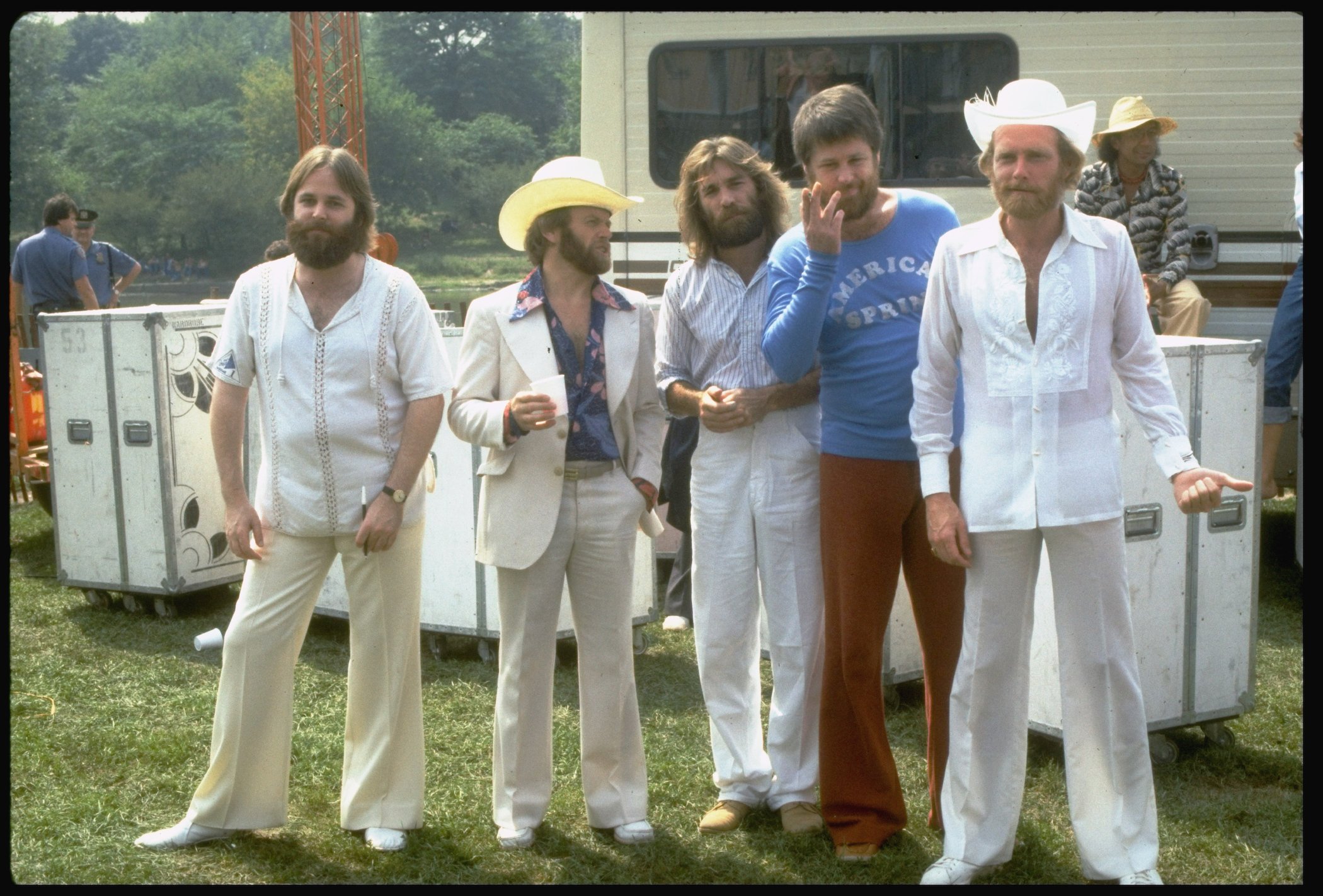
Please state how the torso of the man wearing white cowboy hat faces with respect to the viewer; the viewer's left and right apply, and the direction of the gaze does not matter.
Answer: facing the viewer

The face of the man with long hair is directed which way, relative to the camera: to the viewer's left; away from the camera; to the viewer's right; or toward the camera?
toward the camera

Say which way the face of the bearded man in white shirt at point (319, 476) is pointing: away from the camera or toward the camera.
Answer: toward the camera

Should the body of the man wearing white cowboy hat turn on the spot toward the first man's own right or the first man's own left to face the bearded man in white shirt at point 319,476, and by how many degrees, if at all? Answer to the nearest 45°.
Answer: approximately 90° to the first man's own right

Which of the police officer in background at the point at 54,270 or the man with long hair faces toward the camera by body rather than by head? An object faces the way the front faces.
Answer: the man with long hair

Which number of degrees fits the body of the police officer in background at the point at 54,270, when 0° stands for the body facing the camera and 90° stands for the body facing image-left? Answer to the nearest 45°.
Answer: approximately 225°

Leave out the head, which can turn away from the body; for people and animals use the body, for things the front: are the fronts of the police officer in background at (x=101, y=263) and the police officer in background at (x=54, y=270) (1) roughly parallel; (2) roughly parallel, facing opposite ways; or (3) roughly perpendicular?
roughly parallel, facing opposite ways

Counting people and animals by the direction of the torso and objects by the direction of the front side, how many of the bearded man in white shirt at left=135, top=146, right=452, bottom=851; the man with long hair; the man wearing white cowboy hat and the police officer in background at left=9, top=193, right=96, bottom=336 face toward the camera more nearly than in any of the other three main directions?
3

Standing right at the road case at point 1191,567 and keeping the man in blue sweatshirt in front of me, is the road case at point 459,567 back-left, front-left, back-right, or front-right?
front-right

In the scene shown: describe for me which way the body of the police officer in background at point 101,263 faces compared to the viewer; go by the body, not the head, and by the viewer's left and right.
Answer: facing the viewer and to the left of the viewer

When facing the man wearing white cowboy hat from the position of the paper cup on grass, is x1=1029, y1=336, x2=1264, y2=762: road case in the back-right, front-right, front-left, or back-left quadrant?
front-left

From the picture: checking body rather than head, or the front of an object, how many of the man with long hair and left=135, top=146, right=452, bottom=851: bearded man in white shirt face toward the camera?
2

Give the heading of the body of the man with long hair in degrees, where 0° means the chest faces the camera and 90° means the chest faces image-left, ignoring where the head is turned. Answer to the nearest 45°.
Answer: approximately 0°

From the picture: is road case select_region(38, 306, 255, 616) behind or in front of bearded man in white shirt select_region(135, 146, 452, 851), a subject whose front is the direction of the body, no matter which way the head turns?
behind

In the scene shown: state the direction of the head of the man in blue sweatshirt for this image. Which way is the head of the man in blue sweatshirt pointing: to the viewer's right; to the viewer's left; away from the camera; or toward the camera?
toward the camera

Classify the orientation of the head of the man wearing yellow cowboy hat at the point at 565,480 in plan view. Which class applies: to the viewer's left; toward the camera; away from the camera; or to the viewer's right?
to the viewer's right
